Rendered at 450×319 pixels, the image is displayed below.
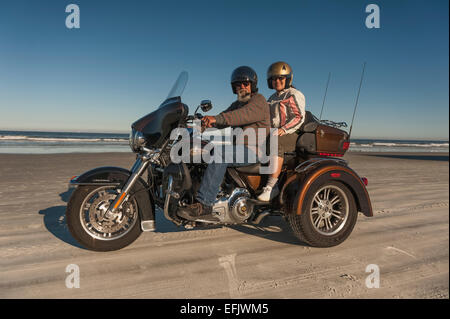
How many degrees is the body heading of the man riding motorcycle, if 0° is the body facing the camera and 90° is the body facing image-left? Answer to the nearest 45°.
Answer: approximately 90°

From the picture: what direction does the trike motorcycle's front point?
to the viewer's left

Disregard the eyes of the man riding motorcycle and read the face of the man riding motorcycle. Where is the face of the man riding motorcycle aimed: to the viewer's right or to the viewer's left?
to the viewer's left
